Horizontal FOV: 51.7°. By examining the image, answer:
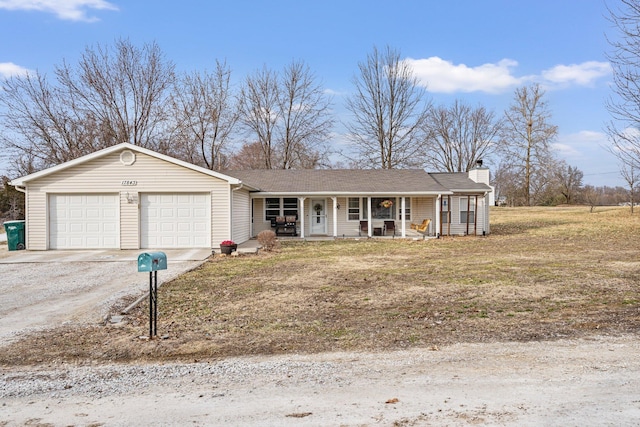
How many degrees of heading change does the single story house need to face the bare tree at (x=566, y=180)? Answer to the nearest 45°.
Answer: approximately 135° to its left

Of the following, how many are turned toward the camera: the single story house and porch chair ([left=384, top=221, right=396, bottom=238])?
2

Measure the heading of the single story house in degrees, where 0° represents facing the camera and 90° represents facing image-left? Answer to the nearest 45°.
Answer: approximately 0°

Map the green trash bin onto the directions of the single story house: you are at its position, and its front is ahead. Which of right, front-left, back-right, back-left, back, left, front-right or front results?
right

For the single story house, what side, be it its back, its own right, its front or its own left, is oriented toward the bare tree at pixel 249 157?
back

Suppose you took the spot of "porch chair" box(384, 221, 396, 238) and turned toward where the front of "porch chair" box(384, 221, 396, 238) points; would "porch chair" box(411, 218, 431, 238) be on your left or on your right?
on your left

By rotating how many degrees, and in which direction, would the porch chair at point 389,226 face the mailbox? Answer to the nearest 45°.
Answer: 0° — it already faces it

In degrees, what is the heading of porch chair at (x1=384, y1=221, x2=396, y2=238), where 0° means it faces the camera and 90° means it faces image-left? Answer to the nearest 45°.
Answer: approximately 0°

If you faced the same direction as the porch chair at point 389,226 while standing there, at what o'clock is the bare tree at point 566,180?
The bare tree is roughly at 7 o'clock from the porch chair.
